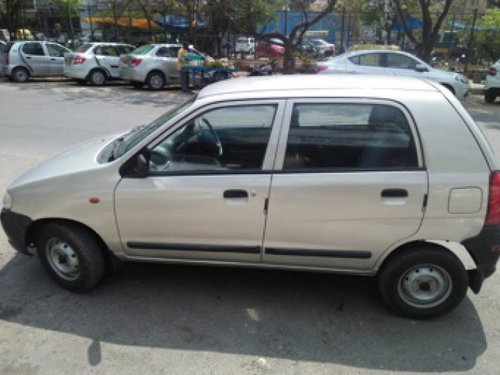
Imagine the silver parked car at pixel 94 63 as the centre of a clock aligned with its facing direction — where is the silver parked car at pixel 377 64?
the silver parked car at pixel 377 64 is roughly at 3 o'clock from the silver parked car at pixel 94 63.

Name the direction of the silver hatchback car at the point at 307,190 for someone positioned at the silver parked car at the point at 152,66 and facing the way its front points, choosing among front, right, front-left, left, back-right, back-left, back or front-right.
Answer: back-right

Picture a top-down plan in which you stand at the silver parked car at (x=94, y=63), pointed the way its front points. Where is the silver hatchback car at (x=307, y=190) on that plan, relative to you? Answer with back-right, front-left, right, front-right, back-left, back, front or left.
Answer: back-right

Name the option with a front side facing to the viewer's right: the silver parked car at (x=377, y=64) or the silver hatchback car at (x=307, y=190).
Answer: the silver parked car

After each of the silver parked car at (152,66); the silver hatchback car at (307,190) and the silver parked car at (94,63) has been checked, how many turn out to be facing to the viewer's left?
1

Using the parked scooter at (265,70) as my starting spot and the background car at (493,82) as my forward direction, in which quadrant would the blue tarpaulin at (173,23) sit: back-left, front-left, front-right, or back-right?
back-left

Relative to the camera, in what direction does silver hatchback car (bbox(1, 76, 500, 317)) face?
facing to the left of the viewer

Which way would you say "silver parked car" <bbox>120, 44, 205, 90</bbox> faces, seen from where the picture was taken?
facing away from the viewer and to the right of the viewer

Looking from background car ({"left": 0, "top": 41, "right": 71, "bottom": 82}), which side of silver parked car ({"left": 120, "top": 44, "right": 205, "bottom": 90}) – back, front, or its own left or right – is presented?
back

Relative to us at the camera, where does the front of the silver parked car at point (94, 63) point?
facing away from the viewer and to the right of the viewer

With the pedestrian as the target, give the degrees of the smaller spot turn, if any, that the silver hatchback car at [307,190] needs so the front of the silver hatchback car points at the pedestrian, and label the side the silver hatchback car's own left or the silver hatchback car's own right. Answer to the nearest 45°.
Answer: approximately 90° to the silver hatchback car's own right

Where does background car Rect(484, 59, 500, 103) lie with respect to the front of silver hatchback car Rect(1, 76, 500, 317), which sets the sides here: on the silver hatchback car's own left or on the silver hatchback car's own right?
on the silver hatchback car's own right

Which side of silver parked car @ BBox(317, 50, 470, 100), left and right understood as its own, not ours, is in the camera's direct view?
right

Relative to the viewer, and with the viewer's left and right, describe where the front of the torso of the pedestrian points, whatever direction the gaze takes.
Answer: facing to the right of the viewer
